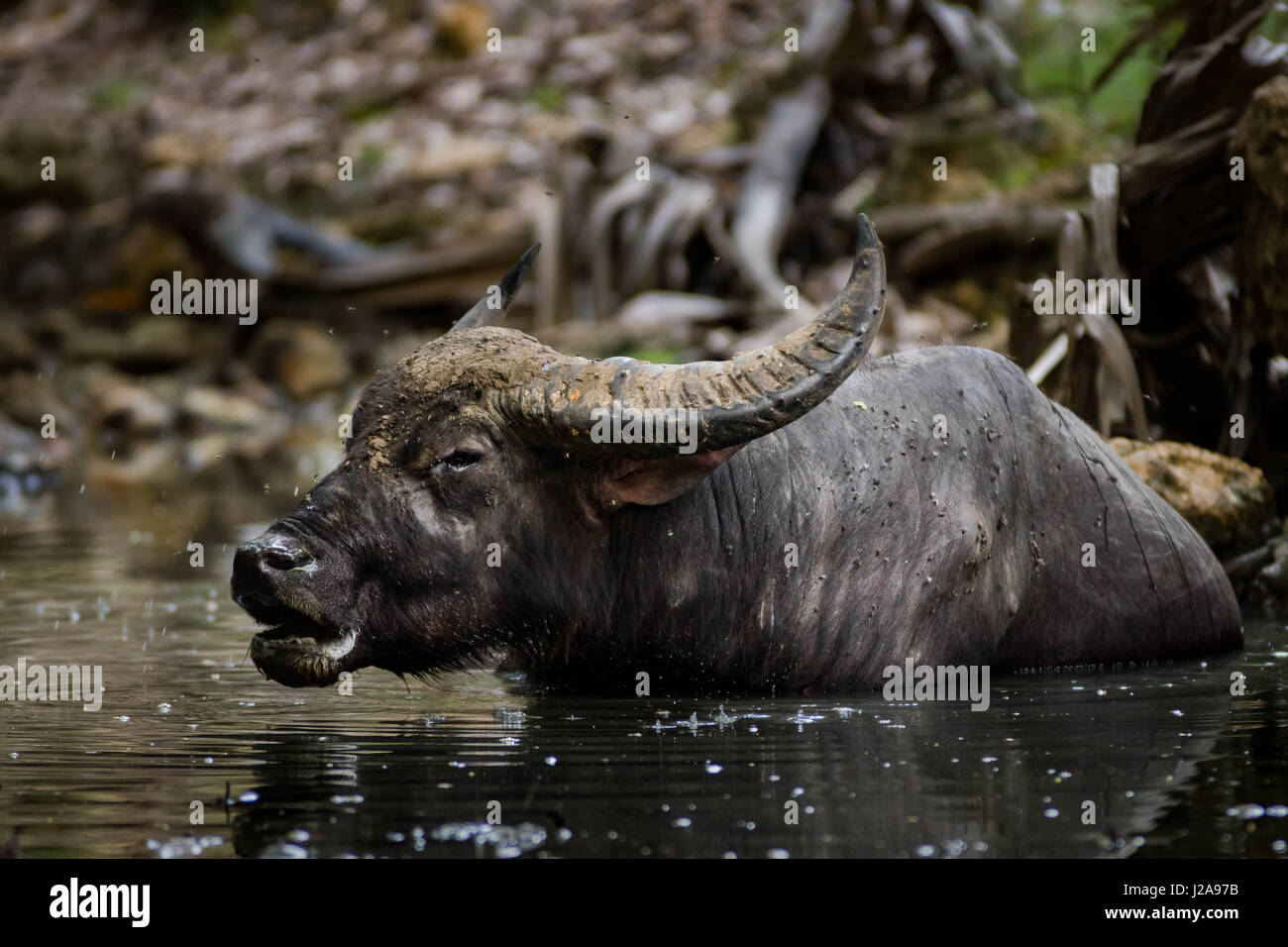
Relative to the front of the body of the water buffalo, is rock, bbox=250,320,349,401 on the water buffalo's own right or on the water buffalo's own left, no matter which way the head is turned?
on the water buffalo's own right

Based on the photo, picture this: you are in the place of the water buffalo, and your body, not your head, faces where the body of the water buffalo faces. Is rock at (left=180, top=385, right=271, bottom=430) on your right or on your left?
on your right

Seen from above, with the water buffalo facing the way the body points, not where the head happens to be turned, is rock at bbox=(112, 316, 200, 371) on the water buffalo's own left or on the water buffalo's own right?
on the water buffalo's own right

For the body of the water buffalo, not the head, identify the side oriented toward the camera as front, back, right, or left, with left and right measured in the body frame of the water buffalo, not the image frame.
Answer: left

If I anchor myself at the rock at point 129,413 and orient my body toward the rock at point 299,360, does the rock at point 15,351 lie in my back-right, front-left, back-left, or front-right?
back-left
